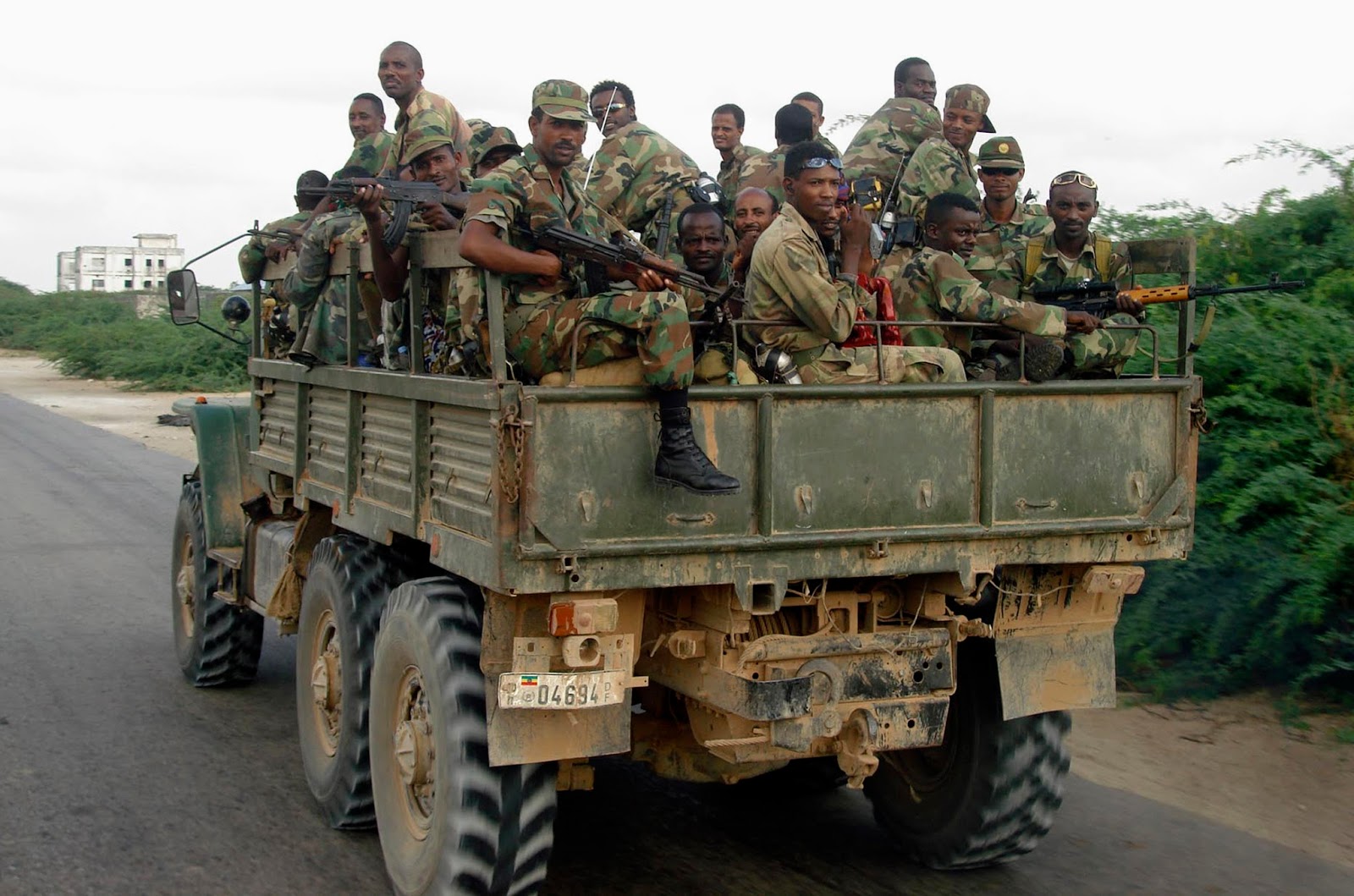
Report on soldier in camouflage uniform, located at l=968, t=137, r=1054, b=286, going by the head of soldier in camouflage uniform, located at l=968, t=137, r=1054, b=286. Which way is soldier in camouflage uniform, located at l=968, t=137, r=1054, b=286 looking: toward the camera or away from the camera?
toward the camera

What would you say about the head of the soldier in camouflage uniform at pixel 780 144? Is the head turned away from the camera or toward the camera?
away from the camera

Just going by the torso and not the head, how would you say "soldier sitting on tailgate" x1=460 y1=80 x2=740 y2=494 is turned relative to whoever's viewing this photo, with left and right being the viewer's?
facing the viewer and to the right of the viewer

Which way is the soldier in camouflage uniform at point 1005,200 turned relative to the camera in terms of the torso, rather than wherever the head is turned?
toward the camera

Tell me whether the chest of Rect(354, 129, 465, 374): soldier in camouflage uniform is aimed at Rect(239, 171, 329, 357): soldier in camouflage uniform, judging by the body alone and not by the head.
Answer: no

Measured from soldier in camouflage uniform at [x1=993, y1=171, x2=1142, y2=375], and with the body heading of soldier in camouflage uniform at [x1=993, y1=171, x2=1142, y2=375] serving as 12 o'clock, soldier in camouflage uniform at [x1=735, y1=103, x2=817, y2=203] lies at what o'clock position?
soldier in camouflage uniform at [x1=735, y1=103, x2=817, y2=203] is roughly at 4 o'clock from soldier in camouflage uniform at [x1=993, y1=171, x2=1142, y2=375].

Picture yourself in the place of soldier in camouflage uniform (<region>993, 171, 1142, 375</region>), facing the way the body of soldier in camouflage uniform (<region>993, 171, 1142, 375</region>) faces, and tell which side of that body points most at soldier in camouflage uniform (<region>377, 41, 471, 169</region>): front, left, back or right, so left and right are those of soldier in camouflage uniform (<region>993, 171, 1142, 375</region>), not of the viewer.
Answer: right

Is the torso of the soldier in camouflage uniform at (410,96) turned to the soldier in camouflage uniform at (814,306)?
no

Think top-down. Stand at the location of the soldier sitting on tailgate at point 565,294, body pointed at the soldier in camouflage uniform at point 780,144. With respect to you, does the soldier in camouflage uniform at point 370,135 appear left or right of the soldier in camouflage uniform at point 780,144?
left

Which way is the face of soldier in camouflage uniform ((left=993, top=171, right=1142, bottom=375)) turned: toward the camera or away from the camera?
toward the camera

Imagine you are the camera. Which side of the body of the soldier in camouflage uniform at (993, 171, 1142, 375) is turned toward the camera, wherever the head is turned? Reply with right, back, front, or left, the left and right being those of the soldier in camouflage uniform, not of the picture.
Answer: front

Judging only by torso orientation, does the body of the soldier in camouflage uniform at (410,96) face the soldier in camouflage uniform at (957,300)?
no

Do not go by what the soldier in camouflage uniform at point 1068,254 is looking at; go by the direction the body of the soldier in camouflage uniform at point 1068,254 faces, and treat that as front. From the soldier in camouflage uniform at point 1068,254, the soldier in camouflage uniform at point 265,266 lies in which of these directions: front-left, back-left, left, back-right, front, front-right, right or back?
right

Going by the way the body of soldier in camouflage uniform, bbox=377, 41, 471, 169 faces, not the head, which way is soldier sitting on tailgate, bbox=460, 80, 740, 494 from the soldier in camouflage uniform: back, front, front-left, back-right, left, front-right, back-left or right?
front-left

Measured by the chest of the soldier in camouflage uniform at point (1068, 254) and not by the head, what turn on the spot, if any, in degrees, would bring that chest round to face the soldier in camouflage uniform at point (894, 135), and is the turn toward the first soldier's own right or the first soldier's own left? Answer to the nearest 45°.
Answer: approximately 135° to the first soldier's own right

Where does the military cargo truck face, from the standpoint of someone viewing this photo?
facing away from the viewer and to the left of the viewer

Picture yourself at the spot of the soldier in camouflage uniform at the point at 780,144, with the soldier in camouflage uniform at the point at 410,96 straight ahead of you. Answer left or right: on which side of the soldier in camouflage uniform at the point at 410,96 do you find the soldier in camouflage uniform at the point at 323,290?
left
